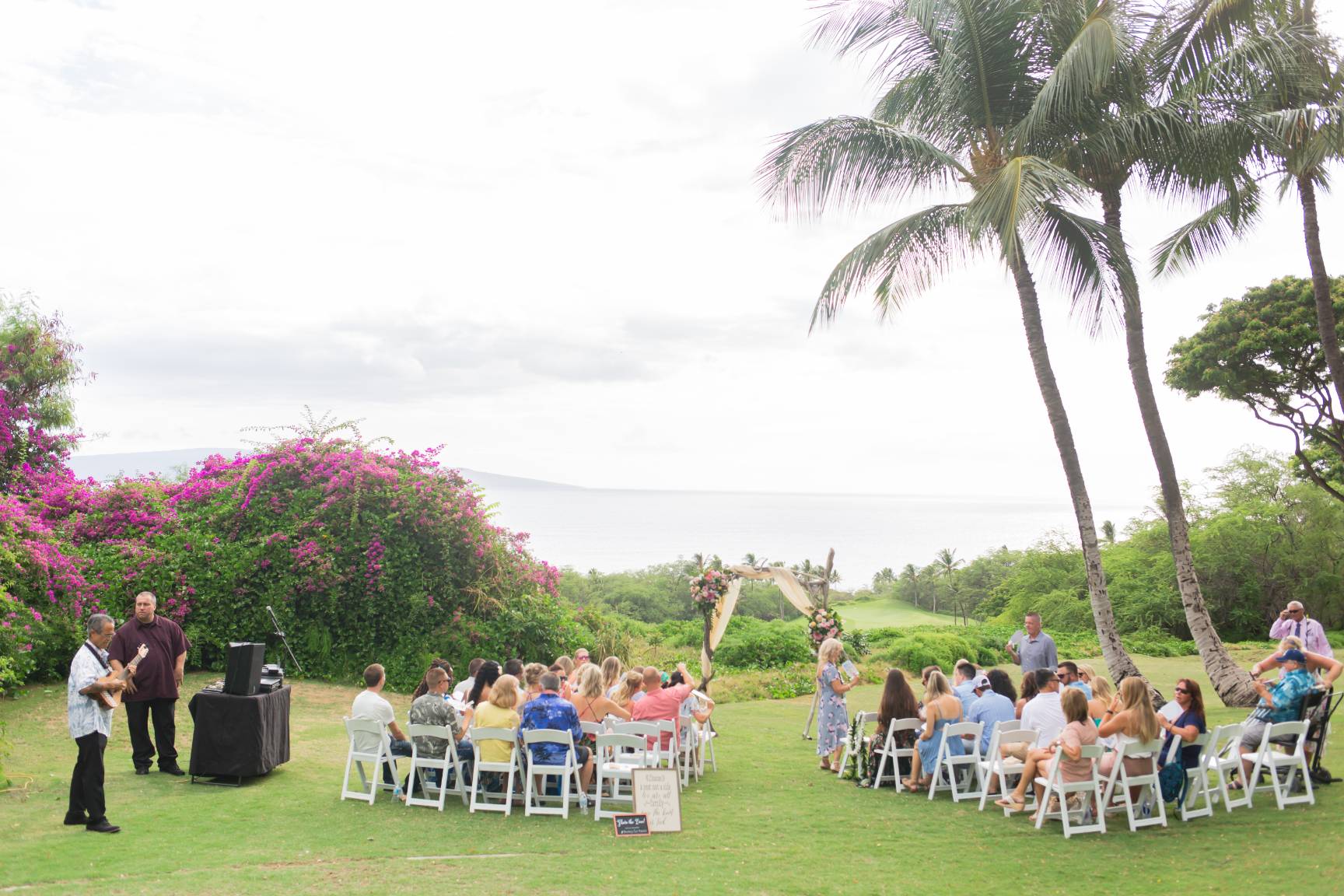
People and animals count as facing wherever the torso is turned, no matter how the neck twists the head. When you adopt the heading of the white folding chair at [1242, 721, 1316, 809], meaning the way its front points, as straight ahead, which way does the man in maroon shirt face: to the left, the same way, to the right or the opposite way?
the opposite way

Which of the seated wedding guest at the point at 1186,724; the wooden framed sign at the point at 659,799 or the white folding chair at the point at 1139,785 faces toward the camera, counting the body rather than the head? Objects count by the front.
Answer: the wooden framed sign

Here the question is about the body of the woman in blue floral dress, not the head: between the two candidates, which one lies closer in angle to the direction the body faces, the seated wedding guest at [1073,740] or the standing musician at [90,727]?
the seated wedding guest

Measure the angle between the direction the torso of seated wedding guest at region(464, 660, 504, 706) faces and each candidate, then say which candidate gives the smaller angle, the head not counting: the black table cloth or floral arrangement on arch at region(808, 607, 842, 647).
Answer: the floral arrangement on arch

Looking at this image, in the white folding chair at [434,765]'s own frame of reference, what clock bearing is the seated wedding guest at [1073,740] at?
The seated wedding guest is roughly at 2 o'clock from the white folding chair.

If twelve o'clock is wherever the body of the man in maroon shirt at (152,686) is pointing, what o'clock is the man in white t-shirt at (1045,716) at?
The man in white t-shirt is roughly at 10 o'clock from the man in maroon shirt.

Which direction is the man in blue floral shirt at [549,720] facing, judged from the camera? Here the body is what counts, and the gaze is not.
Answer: away from the camera

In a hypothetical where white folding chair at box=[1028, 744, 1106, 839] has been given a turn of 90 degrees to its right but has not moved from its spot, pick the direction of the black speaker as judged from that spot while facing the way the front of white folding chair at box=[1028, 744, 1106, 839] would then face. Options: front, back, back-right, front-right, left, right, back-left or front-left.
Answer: back-left

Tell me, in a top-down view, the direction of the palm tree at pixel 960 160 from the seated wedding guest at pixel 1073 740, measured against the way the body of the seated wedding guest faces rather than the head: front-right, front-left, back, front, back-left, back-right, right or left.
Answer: right

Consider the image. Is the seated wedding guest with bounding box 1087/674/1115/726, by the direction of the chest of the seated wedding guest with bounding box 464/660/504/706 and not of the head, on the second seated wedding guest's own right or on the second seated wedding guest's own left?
on the second seated wedding guest's own right

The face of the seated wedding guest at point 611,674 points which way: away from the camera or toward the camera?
away from the camera

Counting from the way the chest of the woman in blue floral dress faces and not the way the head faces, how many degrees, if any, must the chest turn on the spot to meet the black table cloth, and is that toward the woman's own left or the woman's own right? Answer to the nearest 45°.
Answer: approximately 135° to the woman's own right

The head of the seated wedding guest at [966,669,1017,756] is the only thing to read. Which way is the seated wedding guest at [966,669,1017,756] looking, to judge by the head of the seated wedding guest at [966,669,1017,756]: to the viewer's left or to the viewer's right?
to the viewer's left

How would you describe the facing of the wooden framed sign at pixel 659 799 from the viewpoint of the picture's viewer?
facing the viewer

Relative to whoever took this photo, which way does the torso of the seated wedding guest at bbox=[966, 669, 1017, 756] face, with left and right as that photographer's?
facing away from the viewer and to the left of the viewer
